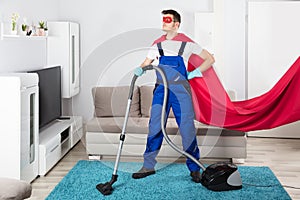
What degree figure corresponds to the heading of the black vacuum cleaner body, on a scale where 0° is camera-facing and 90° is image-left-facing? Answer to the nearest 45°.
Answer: approximately 90°

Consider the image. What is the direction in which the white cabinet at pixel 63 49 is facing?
to the viewer's right

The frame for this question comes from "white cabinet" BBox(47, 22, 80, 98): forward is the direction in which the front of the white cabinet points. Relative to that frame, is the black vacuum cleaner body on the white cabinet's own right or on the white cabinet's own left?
on the white cabinet's own right

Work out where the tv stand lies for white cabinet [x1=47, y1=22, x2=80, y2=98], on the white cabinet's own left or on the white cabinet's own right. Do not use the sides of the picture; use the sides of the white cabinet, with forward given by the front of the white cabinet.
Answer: on the white cabinet's own right

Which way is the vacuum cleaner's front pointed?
to the viewer's left

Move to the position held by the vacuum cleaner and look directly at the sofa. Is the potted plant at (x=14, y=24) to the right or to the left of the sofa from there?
left

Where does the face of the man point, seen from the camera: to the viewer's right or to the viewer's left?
to the viewer's left

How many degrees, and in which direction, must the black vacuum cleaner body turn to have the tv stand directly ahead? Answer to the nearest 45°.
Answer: approximately 45° to its right

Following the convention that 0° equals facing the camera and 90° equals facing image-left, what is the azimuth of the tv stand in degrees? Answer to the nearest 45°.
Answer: approximately 315°

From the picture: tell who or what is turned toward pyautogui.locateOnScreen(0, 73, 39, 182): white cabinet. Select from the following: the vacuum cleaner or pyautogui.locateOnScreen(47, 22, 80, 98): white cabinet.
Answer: the vacuum cleaner
